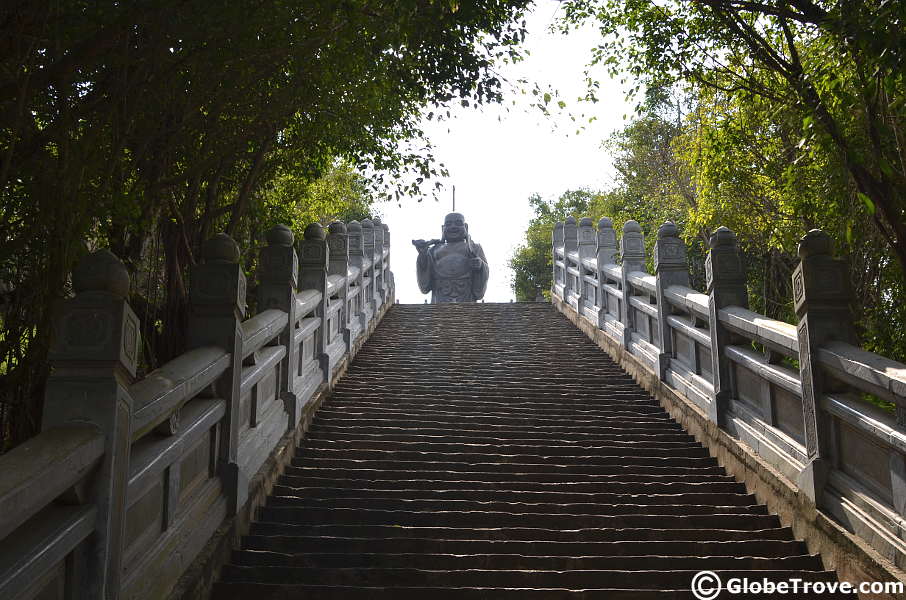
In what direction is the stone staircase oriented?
toward the camera

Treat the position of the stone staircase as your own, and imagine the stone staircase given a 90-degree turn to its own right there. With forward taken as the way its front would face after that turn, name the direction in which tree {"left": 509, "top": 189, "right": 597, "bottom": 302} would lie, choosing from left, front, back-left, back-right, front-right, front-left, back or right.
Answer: right

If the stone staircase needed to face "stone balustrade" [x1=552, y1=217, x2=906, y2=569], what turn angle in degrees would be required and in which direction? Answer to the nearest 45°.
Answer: approximately 90° to its left

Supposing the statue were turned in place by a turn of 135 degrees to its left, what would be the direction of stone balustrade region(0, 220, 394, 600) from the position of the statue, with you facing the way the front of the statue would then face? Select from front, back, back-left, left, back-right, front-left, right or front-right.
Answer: back-right

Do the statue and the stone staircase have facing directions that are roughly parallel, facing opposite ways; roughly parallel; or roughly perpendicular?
roughly parallel

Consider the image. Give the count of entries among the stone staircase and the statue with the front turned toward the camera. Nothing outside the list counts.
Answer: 2

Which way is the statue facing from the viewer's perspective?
toward the camera

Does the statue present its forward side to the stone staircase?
yes

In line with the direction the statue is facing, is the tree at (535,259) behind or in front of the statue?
behind

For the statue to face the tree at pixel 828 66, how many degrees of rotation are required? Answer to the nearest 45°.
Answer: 0° — it already faces it
